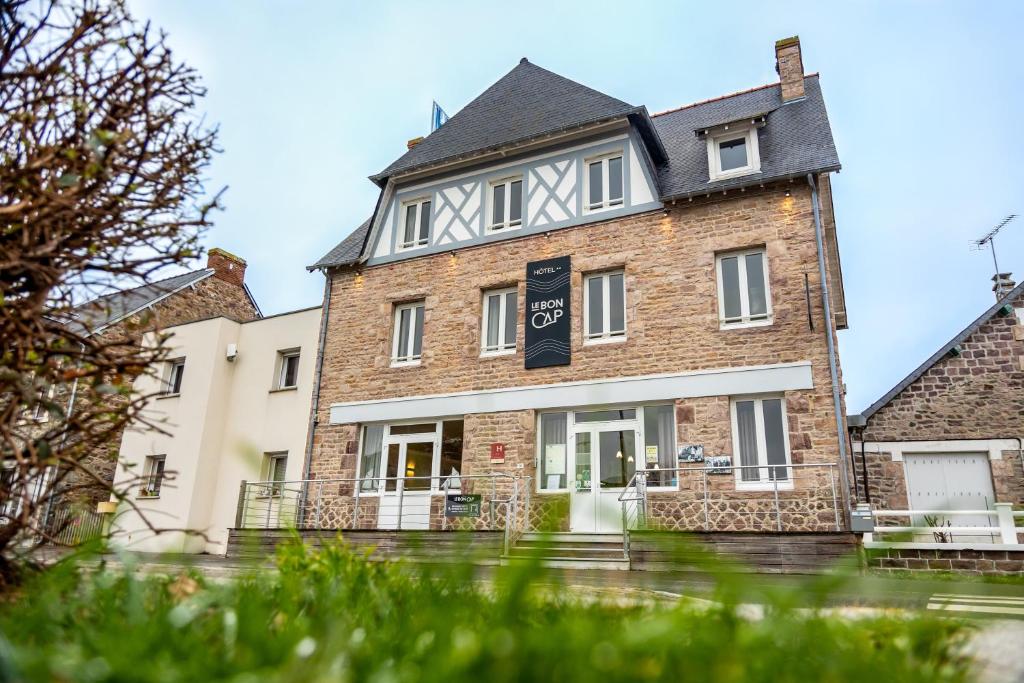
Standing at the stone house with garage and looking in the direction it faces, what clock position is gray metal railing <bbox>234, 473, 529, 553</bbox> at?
The gray metal railing is roughly at 2 o'clock from the stone house with garage.

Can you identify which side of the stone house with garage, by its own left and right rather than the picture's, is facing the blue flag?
right

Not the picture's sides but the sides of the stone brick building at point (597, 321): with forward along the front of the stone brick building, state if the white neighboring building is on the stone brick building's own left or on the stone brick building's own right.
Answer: on the stone brick building's own right

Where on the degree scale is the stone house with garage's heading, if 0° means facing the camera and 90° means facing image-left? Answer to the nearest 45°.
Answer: approximately 0°

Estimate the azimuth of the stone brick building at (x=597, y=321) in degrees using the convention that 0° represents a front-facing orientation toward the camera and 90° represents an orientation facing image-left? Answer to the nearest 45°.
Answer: approximately 0°

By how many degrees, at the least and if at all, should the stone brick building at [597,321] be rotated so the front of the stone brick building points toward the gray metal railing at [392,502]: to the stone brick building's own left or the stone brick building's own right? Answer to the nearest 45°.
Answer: approximately 90° to the stone brick building's own right
